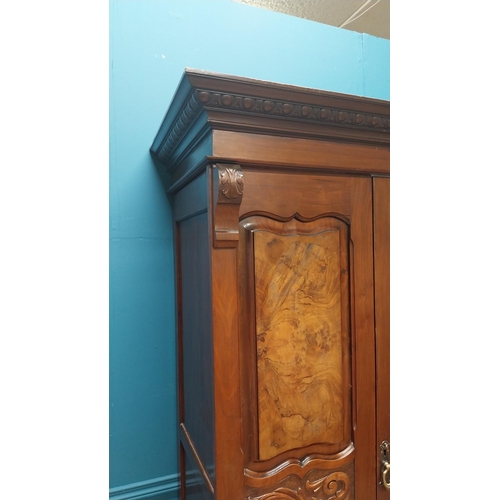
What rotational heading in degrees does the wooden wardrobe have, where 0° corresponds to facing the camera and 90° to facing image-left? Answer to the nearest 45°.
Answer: approximately 315°
